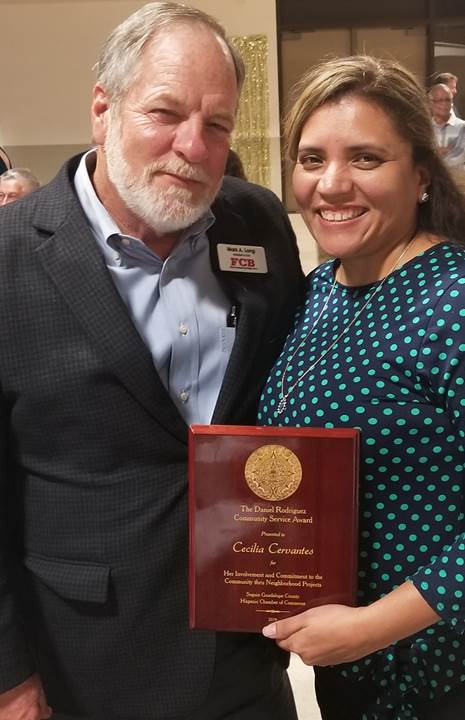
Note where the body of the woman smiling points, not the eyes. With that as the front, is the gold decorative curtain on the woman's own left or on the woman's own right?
on the woman's own right

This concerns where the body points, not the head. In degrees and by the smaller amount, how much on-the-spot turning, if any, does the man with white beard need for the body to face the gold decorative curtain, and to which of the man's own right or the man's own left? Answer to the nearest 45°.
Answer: approximately 135° to the man's own left

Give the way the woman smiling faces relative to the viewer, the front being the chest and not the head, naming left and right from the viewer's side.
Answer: facing the viewer and to the left of the viewer

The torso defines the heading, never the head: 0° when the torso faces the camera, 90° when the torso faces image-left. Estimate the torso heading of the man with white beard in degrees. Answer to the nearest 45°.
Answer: approximately 315°

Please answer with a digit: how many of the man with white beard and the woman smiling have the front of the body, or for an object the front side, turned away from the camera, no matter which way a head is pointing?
0
